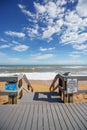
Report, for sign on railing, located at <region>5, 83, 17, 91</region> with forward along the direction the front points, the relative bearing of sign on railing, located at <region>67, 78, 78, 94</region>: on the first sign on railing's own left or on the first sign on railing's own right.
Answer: on the first sign on railing's own left

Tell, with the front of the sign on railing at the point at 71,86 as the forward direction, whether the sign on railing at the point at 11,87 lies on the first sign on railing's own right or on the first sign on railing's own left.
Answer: on the first sign on railing's own right

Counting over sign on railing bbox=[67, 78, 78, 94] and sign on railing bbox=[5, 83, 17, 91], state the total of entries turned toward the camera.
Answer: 2

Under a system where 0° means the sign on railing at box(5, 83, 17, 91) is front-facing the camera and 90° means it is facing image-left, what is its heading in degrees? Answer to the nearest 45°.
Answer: approximately 0°
